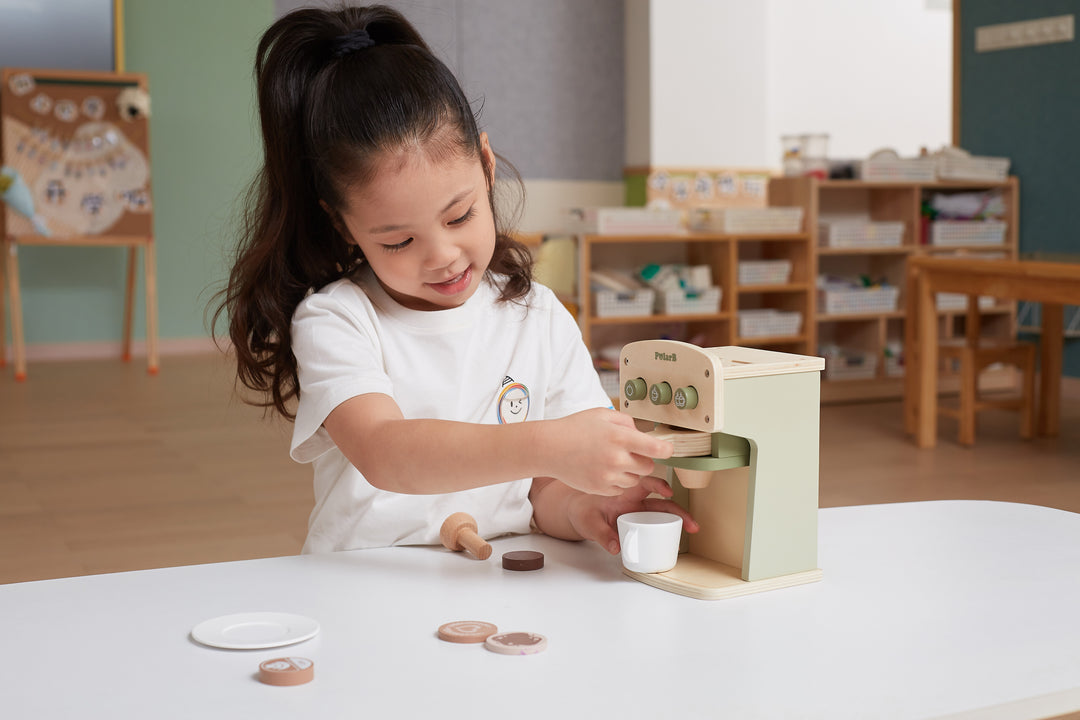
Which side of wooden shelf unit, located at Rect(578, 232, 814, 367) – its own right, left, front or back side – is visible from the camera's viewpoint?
front

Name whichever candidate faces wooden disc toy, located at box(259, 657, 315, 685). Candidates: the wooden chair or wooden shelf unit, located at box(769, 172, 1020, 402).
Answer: the wooden shelf unit

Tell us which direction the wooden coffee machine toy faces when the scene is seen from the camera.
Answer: facing the viewer and to the left of the viewer

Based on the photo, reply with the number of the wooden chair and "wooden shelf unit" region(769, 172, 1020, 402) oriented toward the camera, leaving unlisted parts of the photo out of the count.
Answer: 1

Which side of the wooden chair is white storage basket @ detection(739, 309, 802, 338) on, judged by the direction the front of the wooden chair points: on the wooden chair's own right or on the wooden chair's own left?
on the wooden chair's own left

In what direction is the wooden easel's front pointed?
toward the camera

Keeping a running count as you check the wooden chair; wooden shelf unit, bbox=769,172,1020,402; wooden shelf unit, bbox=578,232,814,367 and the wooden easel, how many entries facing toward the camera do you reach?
3

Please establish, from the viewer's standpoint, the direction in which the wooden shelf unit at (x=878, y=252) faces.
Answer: facing the viewer

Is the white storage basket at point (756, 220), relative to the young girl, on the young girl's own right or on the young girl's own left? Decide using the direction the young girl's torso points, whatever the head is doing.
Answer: on the young girl's own left

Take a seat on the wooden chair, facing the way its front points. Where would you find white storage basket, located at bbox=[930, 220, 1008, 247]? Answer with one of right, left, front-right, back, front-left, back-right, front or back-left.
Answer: front-left

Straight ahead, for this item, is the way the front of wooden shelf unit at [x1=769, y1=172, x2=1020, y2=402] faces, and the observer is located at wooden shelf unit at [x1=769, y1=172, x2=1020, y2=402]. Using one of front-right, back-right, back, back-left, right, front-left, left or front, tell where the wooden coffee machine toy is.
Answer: front

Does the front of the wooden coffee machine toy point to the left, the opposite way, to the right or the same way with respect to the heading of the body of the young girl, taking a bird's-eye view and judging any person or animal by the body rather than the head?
to the right
